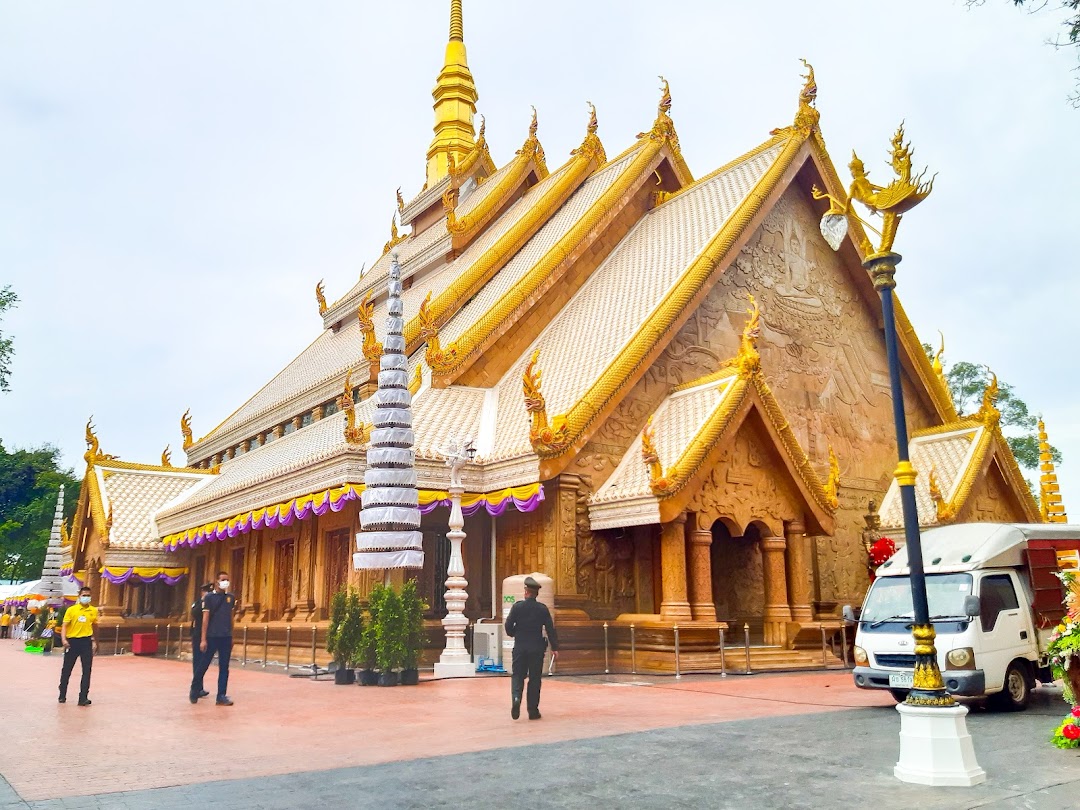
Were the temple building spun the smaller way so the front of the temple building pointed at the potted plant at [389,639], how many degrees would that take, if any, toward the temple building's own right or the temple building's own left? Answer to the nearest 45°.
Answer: approximately 90° to the temple building's own right

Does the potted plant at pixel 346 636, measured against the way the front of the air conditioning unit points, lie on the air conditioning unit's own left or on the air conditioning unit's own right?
on the air conditioning unit's own right

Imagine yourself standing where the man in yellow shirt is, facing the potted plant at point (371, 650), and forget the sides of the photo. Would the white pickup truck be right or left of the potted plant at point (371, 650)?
right

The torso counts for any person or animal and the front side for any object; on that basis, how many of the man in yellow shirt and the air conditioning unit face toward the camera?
2

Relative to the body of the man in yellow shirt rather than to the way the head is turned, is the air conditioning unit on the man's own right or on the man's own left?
on the man's own left

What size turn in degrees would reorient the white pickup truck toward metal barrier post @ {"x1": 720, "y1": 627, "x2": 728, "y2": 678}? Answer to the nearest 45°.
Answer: approximately 90° to its right

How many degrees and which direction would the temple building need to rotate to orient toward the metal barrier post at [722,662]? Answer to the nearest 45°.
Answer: approximately 45° to its right
